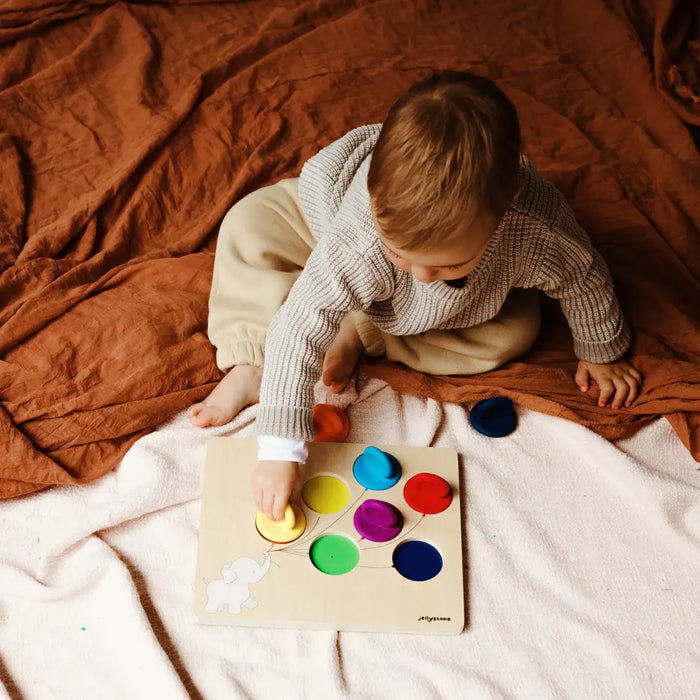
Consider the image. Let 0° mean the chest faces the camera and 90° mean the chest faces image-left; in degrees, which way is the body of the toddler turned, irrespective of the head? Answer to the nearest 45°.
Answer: approximately 0°
